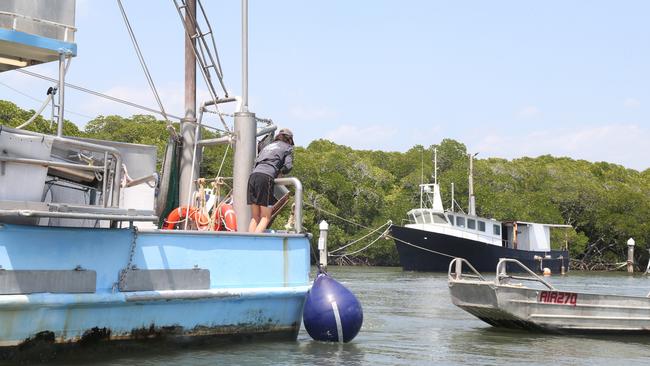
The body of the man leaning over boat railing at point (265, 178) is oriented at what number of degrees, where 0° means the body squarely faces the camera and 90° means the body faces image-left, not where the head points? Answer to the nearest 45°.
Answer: approximately 225°

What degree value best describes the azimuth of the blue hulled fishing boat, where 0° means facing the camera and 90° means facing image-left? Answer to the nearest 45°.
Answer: approximately 90°

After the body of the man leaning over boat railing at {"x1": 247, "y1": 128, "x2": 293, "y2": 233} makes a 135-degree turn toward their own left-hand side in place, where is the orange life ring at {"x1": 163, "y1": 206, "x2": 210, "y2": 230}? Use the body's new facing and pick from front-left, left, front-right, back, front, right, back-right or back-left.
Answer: front
